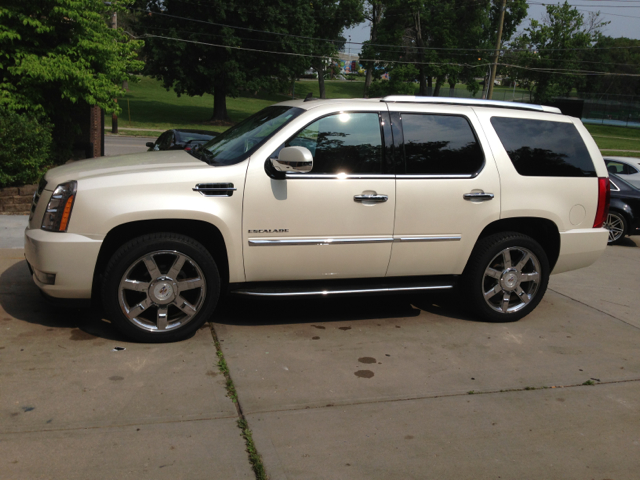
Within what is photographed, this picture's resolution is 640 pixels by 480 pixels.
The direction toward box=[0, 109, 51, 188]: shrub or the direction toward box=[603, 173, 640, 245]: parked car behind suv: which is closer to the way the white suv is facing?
the shrub

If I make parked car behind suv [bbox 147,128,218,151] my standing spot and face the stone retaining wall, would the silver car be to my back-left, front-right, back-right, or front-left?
back-left

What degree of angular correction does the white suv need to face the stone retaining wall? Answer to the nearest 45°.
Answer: approximately 45° to its right

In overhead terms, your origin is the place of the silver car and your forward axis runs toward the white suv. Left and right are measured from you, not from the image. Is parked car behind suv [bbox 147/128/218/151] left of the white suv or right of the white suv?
right

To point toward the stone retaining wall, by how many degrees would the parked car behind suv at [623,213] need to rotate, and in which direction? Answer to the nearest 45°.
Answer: approximately 45° to its left

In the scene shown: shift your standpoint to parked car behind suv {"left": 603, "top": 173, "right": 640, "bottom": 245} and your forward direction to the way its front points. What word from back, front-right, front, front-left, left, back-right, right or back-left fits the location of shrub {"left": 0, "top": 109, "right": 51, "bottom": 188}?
front-left

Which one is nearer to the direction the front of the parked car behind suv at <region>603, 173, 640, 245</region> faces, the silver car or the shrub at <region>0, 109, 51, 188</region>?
the shrub

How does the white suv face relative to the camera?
to the viewer's left

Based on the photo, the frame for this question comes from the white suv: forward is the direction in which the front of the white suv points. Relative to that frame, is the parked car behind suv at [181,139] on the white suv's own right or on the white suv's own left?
on the white suv's own right

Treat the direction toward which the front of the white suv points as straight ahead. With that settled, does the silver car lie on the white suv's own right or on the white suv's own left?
on the white suv's own right

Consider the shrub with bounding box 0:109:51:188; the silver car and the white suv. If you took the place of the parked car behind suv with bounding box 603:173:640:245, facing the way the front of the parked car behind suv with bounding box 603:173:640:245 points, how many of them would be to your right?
1

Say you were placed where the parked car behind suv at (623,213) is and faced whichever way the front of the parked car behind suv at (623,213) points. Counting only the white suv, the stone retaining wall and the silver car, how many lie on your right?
1

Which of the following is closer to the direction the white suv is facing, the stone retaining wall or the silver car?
the stone retaining wall

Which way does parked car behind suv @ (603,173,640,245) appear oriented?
to the viewer's left
